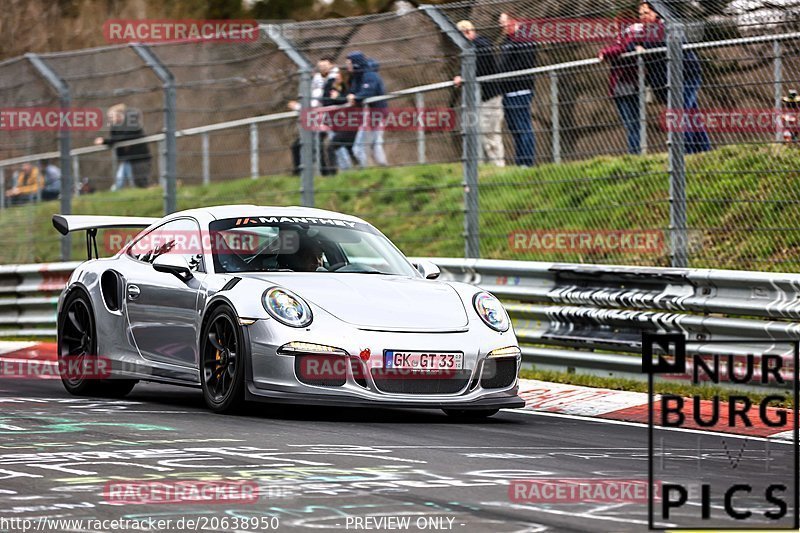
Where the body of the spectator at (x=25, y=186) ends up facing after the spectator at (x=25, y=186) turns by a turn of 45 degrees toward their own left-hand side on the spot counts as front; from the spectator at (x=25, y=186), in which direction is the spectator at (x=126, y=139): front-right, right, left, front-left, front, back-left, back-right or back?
front-left

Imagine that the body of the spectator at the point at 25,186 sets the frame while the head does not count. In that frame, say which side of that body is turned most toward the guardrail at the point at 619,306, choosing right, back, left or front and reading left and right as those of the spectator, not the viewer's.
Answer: left

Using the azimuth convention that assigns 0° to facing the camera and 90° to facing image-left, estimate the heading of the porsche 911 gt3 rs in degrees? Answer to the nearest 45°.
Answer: approximately 315°

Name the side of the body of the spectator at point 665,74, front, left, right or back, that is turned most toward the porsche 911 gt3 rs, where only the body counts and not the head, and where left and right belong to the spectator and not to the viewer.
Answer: front

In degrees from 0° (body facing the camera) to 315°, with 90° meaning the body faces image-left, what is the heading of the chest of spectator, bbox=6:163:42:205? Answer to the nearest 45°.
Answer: approximately 45°

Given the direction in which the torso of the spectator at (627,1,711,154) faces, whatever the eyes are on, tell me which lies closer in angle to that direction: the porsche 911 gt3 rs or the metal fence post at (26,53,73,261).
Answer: the porsche 911 gt3 rs

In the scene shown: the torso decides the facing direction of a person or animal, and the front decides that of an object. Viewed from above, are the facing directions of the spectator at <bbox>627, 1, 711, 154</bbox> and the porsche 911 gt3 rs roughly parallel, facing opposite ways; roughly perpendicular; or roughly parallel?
roughly perpendicular

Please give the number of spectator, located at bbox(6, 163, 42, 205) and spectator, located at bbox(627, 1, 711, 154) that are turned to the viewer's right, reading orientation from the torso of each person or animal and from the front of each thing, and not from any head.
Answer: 0
